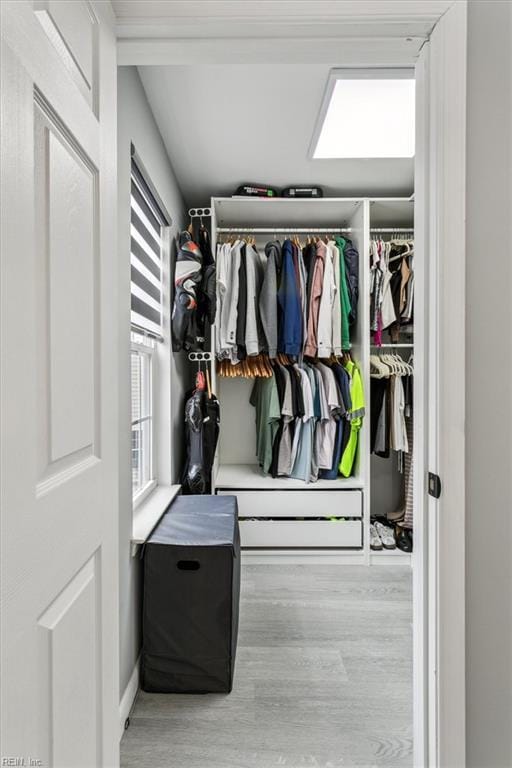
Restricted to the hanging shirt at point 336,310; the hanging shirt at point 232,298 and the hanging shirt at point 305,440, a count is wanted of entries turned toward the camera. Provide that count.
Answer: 0

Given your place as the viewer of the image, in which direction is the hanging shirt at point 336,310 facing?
facing to the left of the viewer

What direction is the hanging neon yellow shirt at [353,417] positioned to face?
to the viewer's left

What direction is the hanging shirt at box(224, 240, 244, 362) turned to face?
to the viewer's left

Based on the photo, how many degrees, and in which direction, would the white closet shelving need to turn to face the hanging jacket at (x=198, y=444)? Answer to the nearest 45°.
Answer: approximately 45° to its right

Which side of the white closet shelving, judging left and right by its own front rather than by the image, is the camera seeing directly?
front

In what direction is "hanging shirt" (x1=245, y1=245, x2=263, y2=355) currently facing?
to the viewer's left

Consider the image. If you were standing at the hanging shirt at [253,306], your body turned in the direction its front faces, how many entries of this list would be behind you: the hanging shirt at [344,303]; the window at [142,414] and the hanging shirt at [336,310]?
2

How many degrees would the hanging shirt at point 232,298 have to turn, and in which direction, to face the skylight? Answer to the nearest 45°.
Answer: approximately 135° to its left

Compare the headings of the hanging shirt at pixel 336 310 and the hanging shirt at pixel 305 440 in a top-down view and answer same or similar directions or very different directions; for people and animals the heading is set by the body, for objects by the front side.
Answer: same or similar directions

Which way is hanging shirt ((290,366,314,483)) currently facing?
to the viewer's left

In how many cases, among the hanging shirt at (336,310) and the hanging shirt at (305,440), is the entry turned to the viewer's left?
2
